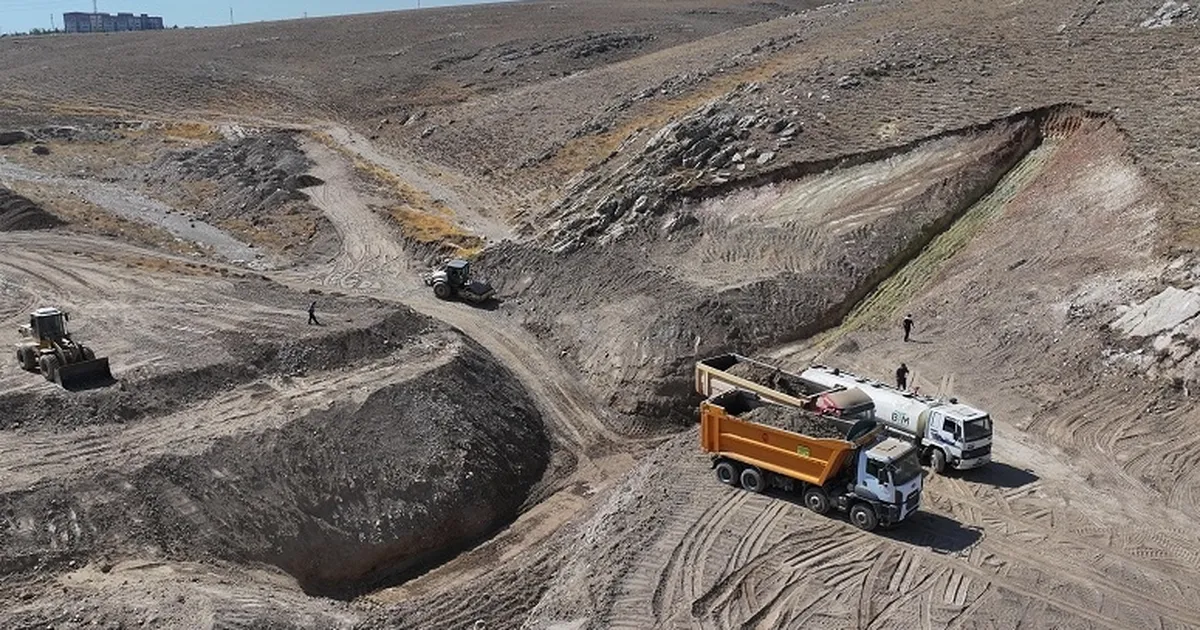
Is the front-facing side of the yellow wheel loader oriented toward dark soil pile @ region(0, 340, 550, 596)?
yes

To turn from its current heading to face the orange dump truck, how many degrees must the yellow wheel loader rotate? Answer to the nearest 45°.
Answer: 0° — it already faces it

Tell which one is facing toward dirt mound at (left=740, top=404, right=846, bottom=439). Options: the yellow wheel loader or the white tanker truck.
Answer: the yellow wheel loader

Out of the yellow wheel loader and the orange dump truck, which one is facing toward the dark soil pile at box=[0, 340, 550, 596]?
the yellow wheel loader

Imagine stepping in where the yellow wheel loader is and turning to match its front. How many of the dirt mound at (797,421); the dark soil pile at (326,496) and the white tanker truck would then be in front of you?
3

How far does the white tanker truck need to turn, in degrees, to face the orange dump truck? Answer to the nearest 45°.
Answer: approximately 90° to its right

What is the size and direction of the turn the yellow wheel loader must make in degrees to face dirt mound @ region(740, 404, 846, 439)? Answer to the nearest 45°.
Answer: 0° — it already faces it

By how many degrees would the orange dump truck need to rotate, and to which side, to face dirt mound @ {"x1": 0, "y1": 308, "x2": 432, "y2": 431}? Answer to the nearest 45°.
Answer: approximately 135° to its right

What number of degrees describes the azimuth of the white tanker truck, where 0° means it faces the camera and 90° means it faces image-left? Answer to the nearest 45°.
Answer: approximately 315°

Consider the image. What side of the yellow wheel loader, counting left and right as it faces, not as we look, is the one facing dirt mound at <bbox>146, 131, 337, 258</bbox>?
left

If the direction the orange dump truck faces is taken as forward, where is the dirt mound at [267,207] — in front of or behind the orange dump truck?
behind

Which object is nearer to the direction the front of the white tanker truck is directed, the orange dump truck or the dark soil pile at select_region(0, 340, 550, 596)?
the orange dump truck
